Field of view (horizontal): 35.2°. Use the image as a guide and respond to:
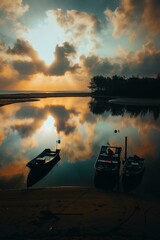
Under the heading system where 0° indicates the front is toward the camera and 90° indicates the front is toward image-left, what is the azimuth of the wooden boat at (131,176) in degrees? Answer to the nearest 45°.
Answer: approximately 0°

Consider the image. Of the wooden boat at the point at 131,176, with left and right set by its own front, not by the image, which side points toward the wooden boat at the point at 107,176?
right
